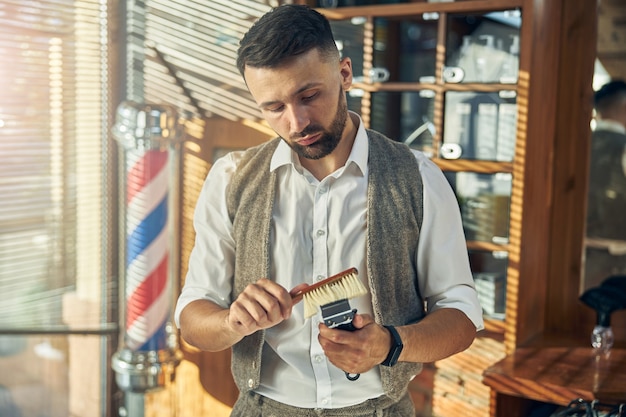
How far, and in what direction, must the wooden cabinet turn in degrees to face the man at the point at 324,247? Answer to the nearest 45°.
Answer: approximately 45° to its left

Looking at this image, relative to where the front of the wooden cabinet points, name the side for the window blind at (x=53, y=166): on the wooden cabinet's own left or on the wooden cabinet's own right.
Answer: on the wooden cabinet's own right

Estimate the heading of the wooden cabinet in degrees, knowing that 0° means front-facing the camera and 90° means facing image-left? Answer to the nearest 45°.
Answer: approximately 45°

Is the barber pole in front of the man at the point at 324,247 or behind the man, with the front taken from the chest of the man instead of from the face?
behind

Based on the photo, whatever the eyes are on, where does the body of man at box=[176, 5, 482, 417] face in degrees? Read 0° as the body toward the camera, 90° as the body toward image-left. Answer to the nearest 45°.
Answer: approximately 0°

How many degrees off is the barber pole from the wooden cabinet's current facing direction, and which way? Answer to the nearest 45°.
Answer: approximately 45° to its right
